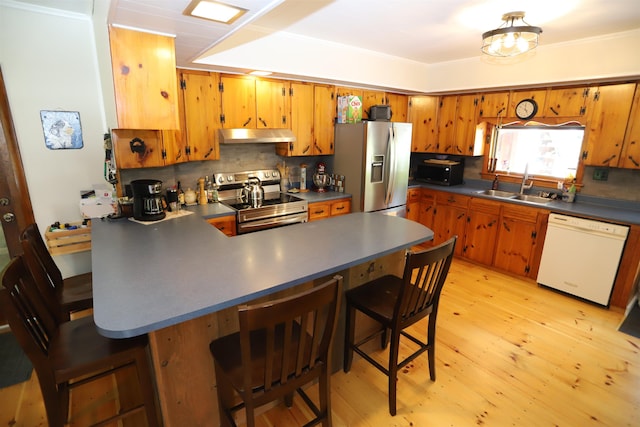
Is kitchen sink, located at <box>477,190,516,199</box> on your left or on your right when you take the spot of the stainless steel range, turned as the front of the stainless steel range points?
on your left

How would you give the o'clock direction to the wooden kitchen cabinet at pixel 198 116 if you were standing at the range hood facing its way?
The wooden kitchen cabinet is roughly at 4 o'clock from the range hood.

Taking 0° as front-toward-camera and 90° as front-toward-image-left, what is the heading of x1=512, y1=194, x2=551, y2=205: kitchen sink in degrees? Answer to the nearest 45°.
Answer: approximately 45°

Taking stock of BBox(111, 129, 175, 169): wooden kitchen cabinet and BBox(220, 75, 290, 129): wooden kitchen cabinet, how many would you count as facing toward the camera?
2

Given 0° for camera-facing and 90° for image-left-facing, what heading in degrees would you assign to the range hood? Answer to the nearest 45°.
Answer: approximately 315°
